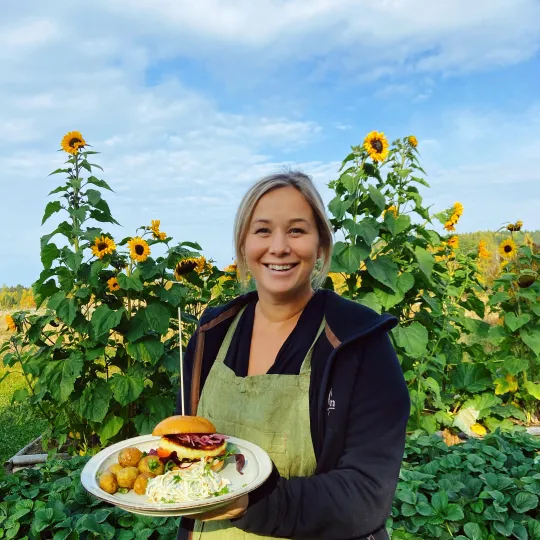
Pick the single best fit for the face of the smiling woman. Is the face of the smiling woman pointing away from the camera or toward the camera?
toward the camera

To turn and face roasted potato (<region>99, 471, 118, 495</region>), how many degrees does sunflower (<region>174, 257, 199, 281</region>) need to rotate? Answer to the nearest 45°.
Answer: approximately 45° to its right

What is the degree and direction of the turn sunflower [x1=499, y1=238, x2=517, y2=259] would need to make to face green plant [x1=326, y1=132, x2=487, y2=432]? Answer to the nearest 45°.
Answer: approximately 45° to its right

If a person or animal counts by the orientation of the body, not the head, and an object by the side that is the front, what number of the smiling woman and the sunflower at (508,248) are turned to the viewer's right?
0

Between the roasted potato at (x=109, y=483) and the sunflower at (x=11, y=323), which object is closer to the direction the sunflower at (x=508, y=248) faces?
the roasted potato

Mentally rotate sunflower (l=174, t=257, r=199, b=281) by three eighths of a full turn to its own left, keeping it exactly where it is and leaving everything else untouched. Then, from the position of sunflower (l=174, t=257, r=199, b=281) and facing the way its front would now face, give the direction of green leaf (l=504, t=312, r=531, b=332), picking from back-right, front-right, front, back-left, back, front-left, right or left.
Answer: right

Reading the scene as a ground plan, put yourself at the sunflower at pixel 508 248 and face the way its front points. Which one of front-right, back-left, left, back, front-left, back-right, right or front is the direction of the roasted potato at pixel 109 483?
front

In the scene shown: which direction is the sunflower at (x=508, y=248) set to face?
toward the camera

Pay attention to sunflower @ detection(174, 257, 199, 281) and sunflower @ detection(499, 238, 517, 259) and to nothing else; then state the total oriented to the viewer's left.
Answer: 0

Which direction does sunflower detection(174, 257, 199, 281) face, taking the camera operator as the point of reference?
facing the viewer and to the right of the viewer

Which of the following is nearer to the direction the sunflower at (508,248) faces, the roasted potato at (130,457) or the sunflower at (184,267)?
the roasted potato

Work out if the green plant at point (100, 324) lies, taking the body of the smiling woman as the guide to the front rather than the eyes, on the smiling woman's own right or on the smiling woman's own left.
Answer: on the smiling woman's own right

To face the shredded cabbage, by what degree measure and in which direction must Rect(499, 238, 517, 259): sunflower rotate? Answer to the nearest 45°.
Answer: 0° — it already faces it

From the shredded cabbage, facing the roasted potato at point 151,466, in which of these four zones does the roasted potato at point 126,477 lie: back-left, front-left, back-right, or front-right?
front-left

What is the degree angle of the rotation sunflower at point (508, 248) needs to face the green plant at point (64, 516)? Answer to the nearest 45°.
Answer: approximately 45° to its right
